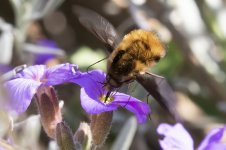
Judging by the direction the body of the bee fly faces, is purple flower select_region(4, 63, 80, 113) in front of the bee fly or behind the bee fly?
in front

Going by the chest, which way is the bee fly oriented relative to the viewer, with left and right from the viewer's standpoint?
facing the viewer and to the left of the viewer
